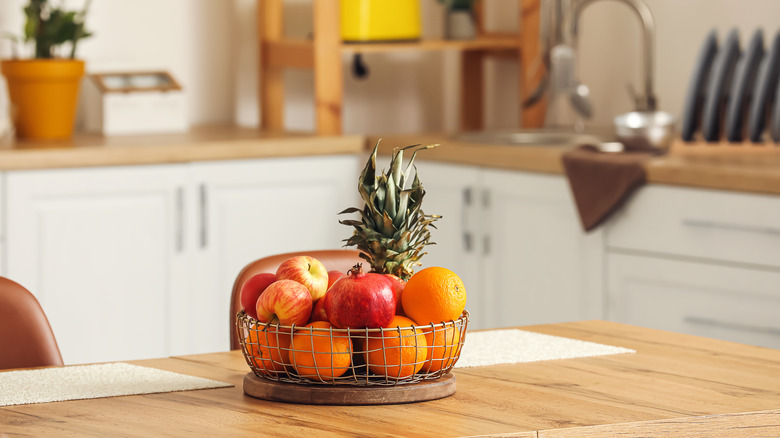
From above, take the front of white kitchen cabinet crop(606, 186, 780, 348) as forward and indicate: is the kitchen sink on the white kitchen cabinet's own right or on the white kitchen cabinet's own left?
on the white kitchen cabinet's own right

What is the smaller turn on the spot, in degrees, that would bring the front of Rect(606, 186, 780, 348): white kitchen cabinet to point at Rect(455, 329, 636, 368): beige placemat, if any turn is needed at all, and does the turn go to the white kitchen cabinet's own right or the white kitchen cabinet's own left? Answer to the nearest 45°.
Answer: approximately 45° to the white kitchen cabinet's own left

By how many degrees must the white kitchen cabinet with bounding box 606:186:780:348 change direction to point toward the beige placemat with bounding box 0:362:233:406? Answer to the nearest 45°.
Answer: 0° — it already faces it

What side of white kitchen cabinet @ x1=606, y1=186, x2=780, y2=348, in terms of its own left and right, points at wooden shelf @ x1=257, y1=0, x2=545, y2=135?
right

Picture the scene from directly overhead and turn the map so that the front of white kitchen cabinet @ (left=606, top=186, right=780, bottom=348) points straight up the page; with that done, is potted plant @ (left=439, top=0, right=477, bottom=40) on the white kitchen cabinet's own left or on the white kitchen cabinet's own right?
on the white kitchen cabinet's own right

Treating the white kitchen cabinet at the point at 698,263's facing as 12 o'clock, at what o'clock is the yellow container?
The yellow container is roughly at 3 o'clock from the white kitchen cabinet.

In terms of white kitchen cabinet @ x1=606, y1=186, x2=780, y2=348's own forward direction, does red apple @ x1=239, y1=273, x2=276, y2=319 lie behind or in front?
in front

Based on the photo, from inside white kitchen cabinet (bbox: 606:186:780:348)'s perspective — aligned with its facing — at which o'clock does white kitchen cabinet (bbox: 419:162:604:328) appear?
white kitchen cabinet (bbox: 419:162:604:328) is roughly at 3 o'clock from white kitchen cabinet (bbox: 606:186:780:348).

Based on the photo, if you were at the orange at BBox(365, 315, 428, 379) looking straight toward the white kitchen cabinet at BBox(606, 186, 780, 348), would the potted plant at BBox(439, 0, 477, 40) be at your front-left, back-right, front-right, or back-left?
front-left

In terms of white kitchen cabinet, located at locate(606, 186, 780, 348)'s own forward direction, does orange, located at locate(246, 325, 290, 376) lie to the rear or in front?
in front

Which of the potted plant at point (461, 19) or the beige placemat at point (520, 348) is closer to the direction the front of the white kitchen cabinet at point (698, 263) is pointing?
the beige placemat

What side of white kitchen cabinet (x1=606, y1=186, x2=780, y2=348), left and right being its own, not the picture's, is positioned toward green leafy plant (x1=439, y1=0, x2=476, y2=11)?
right
